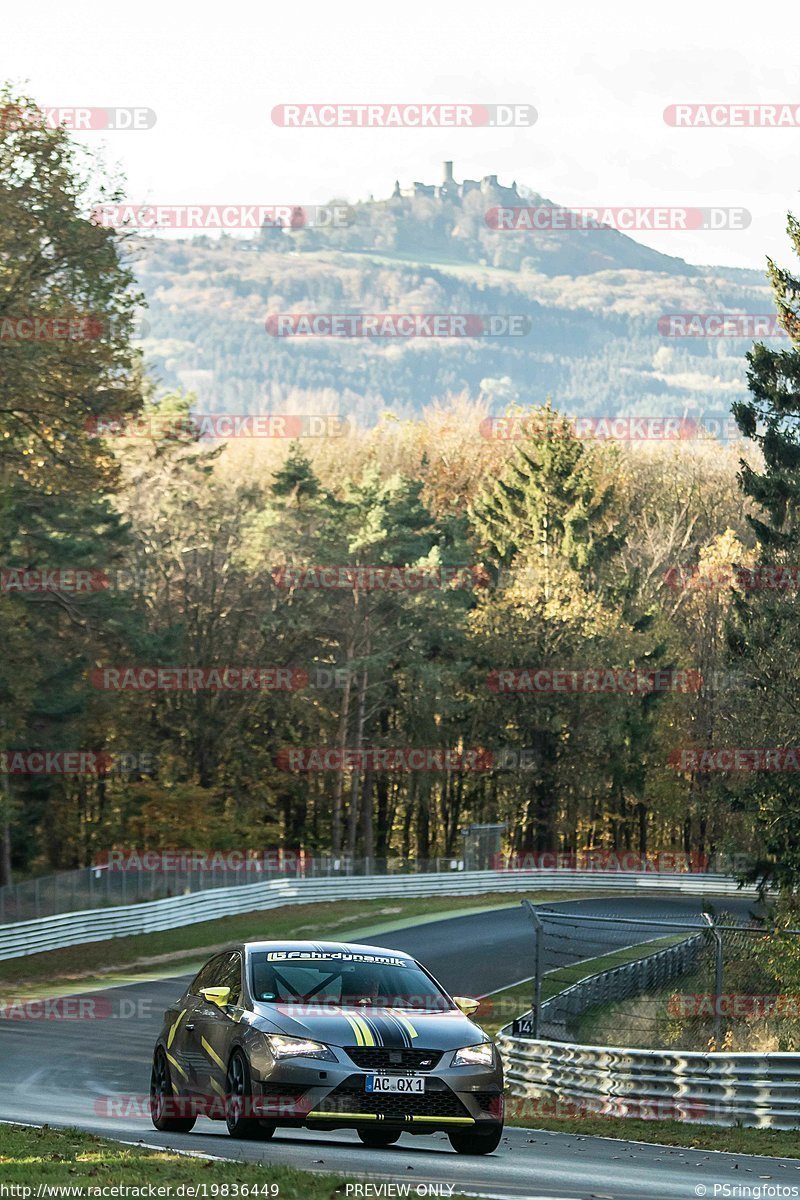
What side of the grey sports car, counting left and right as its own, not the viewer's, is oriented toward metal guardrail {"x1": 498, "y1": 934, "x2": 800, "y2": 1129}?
left

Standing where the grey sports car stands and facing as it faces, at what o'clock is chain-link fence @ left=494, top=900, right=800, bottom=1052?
The chain-link fence is roughly at 8 o'clock from the grey sports car.

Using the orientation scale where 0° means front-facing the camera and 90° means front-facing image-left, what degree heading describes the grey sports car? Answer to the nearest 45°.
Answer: approximately 315°

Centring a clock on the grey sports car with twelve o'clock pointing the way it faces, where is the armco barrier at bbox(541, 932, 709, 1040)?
The armco barrier is roughly at 8 o'clock from the grey sports car.

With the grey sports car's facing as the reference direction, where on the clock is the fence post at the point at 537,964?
The fence post is roughly at 8 o'clock from the grey sports car.
